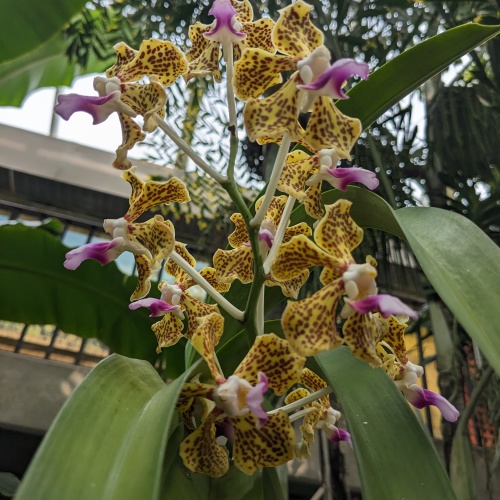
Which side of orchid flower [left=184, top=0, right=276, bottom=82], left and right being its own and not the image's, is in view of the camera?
front

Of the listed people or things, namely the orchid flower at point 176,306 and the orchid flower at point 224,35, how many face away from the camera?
0

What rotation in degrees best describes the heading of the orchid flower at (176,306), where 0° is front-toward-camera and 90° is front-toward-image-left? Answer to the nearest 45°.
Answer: approximately 45°
